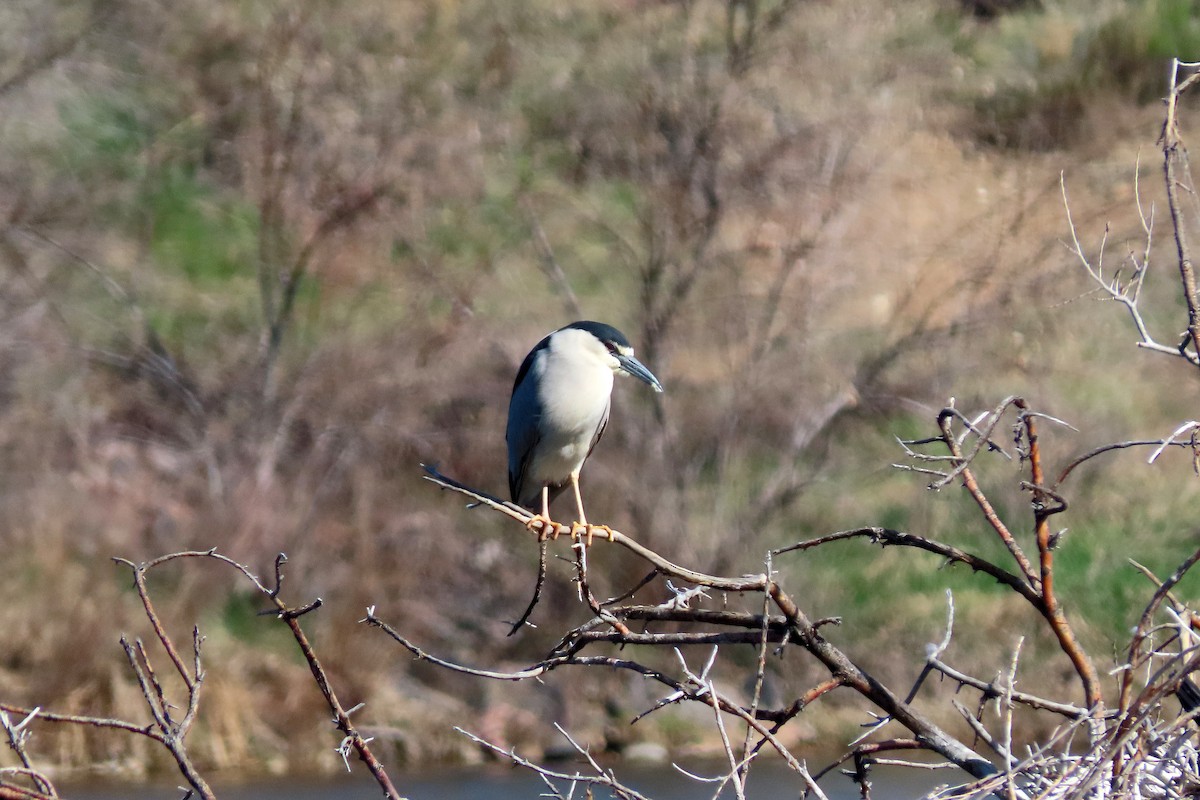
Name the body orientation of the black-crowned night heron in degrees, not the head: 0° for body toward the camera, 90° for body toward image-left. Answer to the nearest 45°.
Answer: approximately 315°
